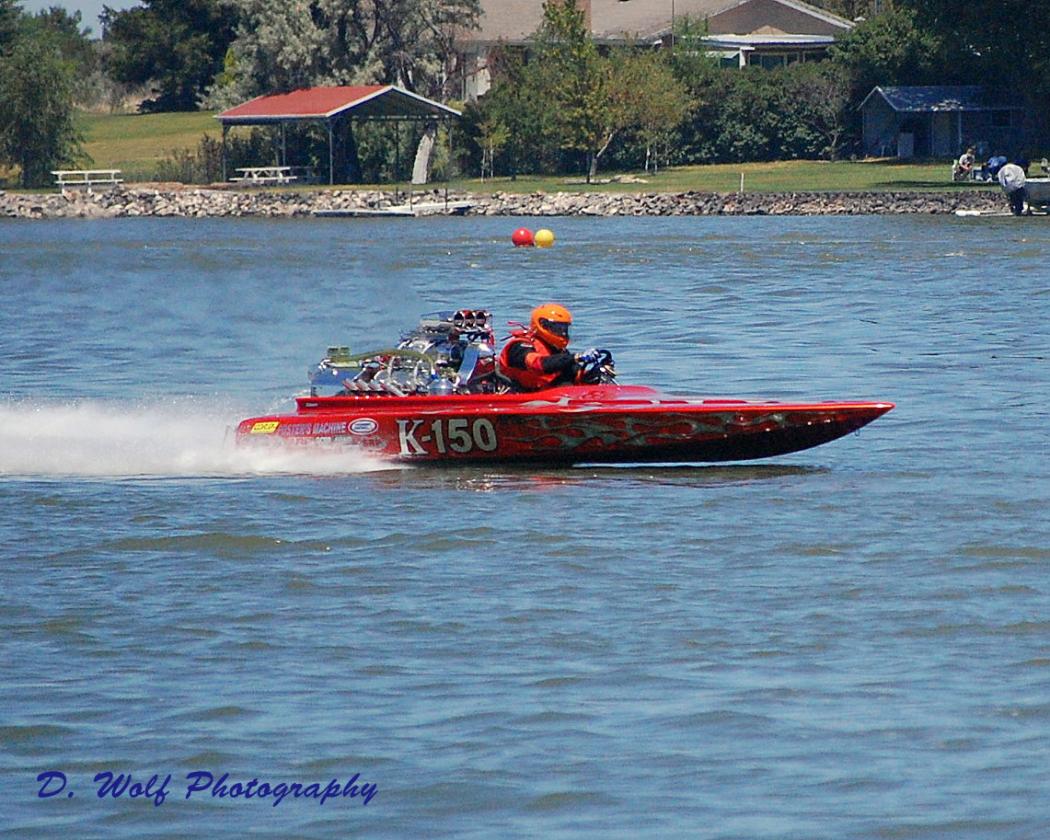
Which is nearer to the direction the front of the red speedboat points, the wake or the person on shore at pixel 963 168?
the person on shore

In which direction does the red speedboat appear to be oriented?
to the viewer's right

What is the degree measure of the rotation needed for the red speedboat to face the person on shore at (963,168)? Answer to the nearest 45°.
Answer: approximately 90° to its left

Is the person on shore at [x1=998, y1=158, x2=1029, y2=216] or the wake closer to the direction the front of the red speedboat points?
the person on shore

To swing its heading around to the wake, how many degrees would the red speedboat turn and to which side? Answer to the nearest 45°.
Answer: approximately 135° to its left

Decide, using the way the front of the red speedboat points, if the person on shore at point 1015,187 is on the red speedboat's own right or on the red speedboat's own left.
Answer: on the red speedboat's own left
